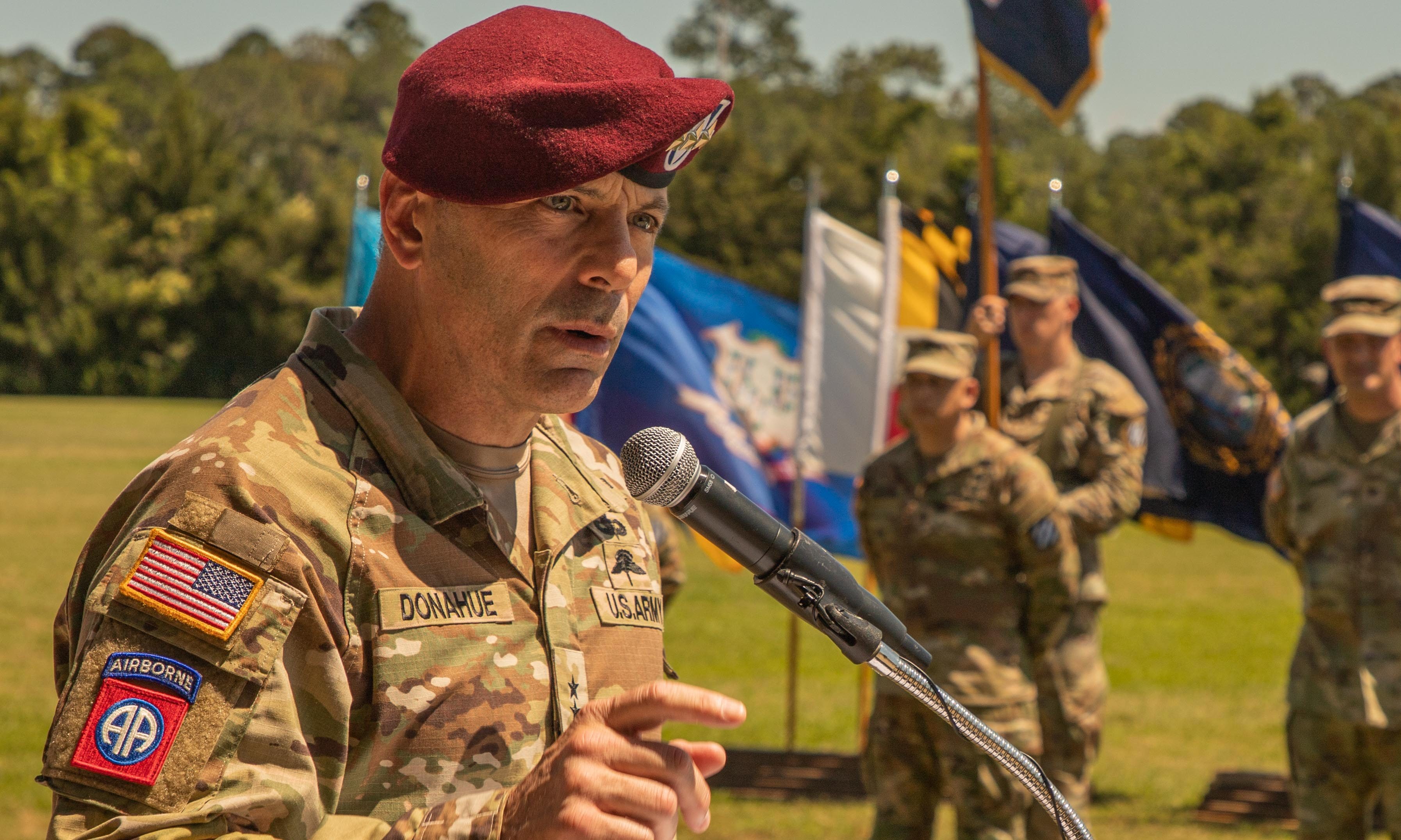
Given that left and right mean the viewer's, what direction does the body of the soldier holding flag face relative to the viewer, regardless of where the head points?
facing the viewer and to the left of the viewer

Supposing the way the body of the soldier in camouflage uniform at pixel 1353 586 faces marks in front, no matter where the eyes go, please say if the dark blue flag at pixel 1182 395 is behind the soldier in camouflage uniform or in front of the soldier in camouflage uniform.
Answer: behind

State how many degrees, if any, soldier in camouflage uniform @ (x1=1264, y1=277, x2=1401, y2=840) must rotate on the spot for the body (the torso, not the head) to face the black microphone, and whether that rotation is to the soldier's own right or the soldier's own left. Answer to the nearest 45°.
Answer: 0° — they already face it

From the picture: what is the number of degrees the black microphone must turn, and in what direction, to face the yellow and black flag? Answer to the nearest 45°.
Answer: approximately 90° to its right

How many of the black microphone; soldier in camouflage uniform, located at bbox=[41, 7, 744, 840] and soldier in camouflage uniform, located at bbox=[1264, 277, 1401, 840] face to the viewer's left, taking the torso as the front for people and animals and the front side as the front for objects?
1

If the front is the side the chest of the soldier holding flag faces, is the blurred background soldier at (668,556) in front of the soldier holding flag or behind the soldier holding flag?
in front

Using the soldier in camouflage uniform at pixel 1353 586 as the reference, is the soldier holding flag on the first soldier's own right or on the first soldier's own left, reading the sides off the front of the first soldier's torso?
on the first soldier's own right

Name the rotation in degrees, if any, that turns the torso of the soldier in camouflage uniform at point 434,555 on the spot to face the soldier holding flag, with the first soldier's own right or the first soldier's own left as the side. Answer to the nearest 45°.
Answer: approximately 90° to the first soldier's own left

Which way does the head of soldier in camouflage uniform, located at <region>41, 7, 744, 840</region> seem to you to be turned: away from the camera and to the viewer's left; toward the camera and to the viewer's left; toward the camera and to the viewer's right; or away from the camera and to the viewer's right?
toward the camera and to the viewer's right

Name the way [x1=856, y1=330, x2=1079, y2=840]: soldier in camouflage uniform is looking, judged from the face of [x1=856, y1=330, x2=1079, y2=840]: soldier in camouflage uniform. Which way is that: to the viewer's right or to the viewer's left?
to the viewer's left

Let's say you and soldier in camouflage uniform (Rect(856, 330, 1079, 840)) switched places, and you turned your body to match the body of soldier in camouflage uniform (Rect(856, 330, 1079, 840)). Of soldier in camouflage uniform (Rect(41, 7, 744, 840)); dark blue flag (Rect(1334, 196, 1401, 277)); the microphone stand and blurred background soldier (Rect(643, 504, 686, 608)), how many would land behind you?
1

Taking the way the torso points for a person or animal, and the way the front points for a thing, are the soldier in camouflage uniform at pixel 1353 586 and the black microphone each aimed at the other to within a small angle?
no

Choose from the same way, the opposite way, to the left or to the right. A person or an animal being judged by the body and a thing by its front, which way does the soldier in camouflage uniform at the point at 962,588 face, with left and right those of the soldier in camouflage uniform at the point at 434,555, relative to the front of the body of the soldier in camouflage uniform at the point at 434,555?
to the right

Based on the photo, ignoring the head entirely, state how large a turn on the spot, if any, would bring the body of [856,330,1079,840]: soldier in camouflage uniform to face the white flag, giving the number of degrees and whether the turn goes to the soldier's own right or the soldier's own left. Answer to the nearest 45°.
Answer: approximately 135° to the soldier's own right

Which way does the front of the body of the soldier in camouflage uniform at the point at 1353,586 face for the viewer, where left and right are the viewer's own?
facing the viewer

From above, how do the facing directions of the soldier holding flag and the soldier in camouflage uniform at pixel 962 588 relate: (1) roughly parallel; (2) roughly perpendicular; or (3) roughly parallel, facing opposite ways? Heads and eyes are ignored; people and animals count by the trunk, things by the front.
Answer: roughly parallel

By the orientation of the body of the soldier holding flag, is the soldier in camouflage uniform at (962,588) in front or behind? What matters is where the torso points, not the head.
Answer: in front

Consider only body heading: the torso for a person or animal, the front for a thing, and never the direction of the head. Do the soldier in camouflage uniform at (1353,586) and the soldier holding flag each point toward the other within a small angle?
no

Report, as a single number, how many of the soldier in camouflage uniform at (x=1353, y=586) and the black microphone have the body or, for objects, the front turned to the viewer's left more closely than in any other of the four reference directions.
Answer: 1

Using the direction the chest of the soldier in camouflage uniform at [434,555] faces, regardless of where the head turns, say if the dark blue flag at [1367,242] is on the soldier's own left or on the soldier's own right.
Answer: on the soldier's own left
